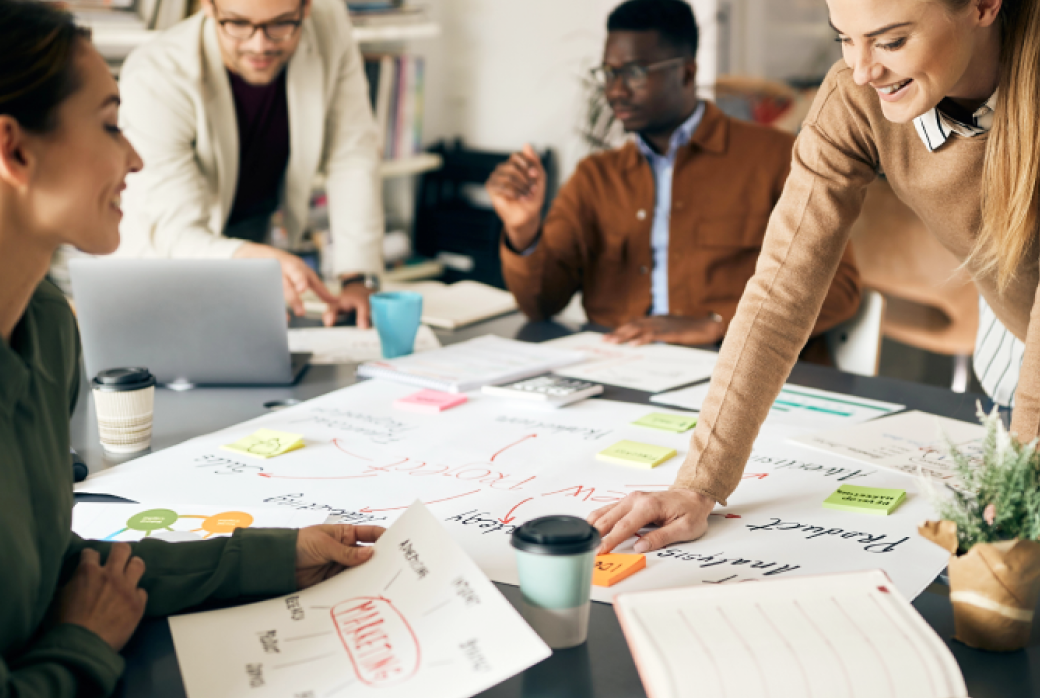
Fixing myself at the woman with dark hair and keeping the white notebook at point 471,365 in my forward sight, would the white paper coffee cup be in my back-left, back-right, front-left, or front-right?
front-left

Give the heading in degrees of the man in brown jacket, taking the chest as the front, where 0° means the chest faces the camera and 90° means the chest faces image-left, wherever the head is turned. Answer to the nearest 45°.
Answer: approximately 45°

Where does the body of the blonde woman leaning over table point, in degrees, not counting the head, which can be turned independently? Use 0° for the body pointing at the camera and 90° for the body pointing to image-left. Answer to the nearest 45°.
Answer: approximately 45°

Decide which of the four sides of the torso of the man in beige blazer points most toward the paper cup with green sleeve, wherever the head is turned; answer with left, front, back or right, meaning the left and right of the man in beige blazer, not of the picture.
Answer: front

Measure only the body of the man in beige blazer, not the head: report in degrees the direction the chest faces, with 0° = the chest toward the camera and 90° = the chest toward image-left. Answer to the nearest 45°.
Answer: approximately 0°

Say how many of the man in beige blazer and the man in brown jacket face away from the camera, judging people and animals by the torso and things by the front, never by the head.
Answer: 0

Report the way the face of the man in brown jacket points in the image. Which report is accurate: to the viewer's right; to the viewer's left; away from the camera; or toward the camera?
to the viewer's left

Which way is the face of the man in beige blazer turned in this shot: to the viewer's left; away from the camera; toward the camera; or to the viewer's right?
toward the camera

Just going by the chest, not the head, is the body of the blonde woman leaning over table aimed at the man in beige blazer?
no

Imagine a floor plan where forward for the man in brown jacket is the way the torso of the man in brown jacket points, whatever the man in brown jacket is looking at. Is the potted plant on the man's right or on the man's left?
on the man's left

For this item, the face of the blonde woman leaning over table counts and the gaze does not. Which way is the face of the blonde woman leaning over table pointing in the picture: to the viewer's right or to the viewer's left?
to the viewer's left
